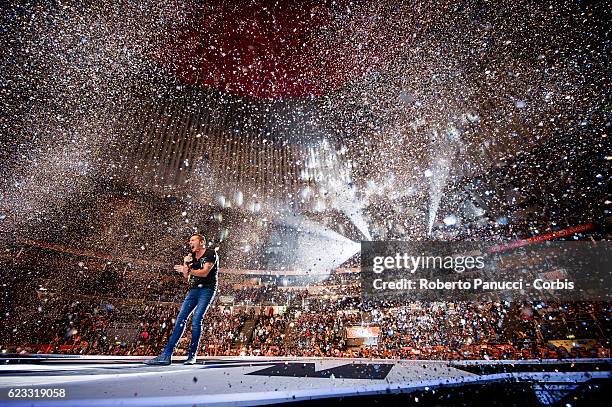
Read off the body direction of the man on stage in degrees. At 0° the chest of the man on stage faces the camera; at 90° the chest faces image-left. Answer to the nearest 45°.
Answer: approximately 45°
